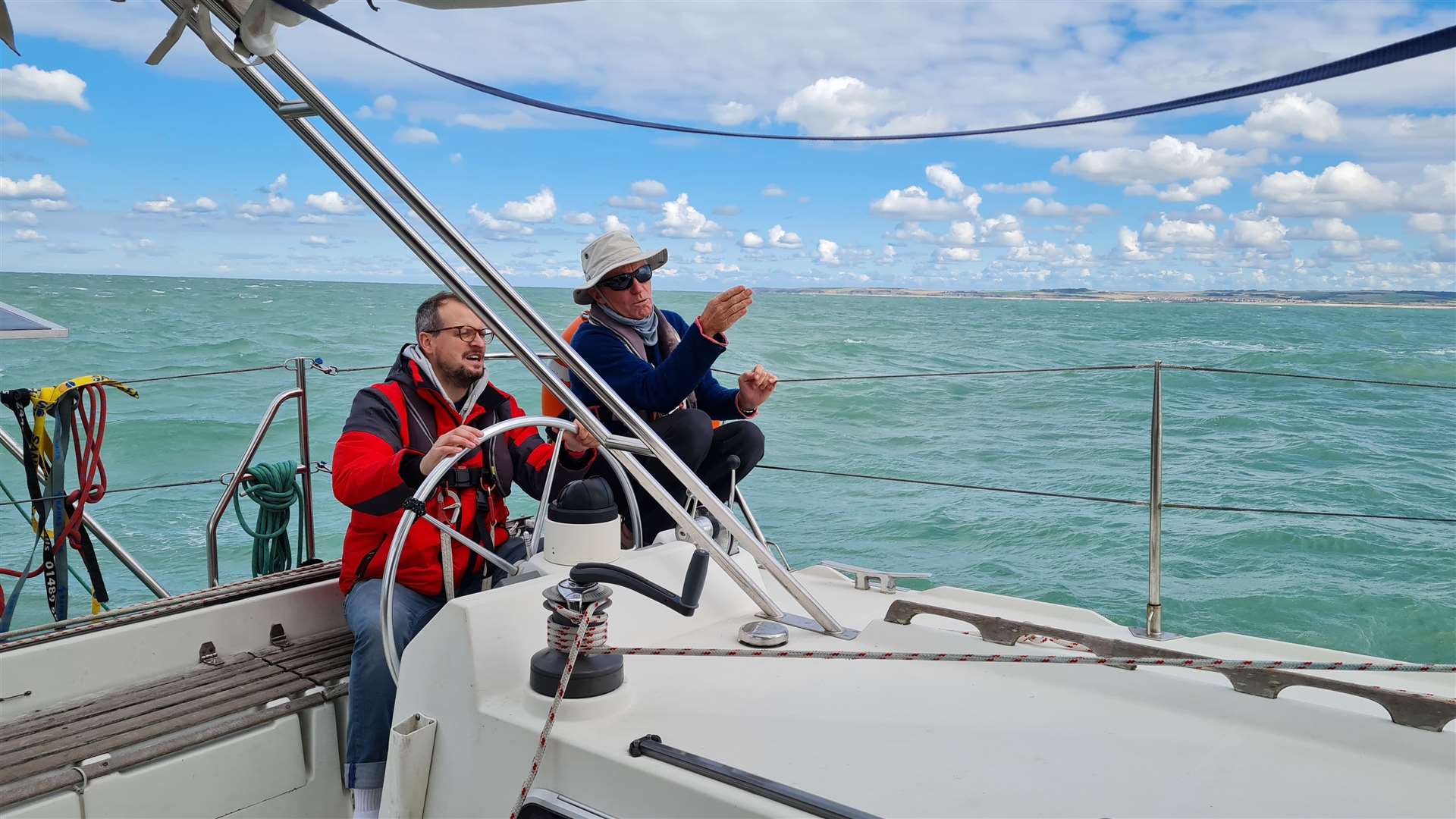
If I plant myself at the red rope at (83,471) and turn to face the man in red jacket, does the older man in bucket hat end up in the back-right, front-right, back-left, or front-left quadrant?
front-left

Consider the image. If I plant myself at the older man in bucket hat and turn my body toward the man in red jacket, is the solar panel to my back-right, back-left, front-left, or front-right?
front-right

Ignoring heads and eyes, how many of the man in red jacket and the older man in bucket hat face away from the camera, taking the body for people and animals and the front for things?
0

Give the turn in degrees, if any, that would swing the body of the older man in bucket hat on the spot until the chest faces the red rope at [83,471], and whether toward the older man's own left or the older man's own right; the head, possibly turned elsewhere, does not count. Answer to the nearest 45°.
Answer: approximately 135° to the older man's own right

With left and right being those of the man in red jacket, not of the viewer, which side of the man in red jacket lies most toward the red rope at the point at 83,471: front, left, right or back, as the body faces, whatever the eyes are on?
right

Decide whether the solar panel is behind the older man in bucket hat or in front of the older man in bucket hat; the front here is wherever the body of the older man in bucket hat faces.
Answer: behind

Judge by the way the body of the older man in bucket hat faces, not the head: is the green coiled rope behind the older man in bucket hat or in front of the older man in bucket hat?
behind

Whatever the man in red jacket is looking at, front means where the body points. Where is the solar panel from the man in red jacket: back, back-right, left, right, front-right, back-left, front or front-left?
back

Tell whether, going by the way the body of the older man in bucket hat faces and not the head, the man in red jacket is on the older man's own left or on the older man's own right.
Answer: on the older man's own right

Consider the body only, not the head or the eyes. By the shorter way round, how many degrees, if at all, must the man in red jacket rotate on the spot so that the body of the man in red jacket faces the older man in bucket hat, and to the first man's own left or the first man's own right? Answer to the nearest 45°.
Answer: approximately 90° to the first man's own left

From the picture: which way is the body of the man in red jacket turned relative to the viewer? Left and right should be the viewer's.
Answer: facing the viewer and to the right of the viewer

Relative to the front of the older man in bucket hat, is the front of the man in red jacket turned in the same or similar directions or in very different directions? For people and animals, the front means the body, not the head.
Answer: same or similar directions

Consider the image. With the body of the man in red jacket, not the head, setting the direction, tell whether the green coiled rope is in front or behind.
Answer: behind
